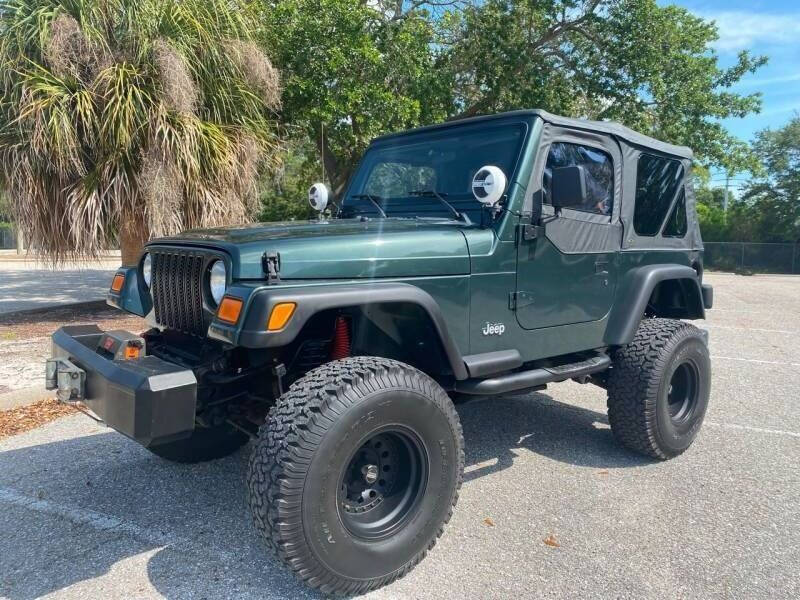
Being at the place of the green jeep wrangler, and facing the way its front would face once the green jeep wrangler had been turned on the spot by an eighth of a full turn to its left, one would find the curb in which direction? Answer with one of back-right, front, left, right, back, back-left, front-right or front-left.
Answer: back-right

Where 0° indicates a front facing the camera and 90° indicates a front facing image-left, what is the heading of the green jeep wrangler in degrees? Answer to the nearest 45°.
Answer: approximately 45°

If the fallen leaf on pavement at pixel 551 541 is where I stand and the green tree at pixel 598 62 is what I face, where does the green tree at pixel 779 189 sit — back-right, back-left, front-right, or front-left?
front-right

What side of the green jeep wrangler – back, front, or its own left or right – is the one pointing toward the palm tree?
right

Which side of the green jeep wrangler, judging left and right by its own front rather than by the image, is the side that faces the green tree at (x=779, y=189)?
back

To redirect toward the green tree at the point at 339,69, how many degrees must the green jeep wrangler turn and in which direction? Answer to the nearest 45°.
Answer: approximately 135° to its right

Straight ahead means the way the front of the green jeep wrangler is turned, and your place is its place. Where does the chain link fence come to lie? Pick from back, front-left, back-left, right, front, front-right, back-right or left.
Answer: back
